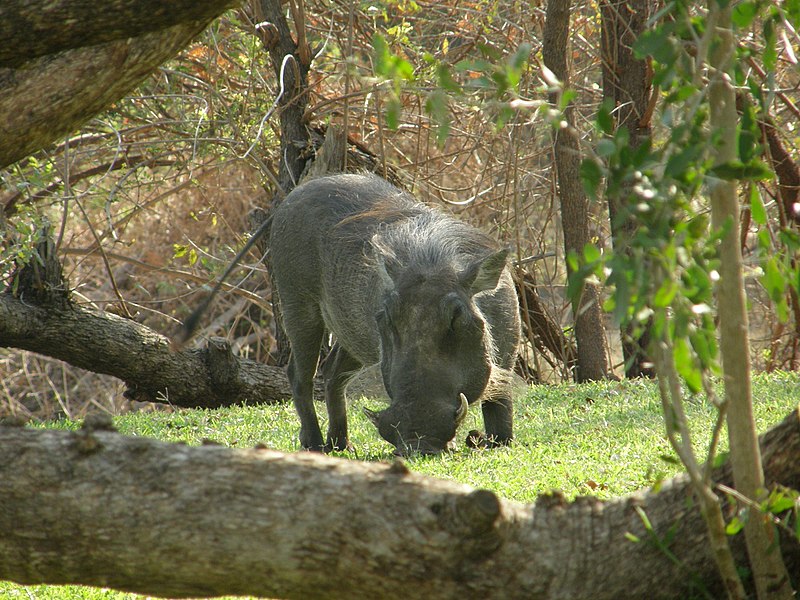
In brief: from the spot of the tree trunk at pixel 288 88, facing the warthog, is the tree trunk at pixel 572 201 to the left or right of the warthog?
left

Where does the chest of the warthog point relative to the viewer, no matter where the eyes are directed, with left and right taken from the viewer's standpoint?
facing the viewer and to the right of the viewer

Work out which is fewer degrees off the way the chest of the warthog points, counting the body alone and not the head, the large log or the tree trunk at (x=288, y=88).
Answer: the large log

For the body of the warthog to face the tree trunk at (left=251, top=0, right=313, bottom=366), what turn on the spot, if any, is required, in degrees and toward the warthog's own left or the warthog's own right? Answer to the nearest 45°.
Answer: approximately 135° to the warthog's own left

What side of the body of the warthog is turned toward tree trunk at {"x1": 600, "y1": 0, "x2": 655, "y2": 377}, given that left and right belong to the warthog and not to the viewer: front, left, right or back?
left

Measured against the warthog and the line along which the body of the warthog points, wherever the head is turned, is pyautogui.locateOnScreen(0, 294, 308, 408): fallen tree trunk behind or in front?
behind

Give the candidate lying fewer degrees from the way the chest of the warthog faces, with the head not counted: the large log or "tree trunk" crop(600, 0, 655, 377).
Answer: the large log
